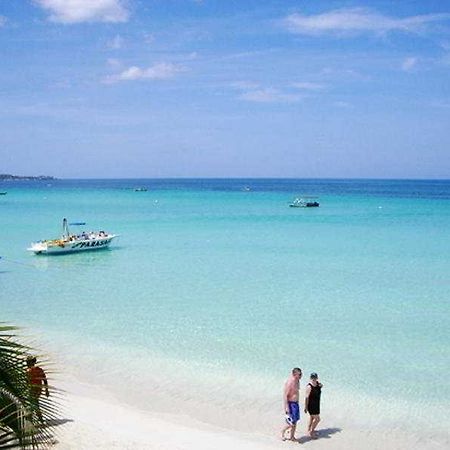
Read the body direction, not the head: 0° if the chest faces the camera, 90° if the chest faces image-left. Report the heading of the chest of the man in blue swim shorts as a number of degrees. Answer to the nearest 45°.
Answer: approximately 315°

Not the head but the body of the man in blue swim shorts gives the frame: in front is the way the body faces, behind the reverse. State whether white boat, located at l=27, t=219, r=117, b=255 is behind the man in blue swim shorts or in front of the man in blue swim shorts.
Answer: behind
